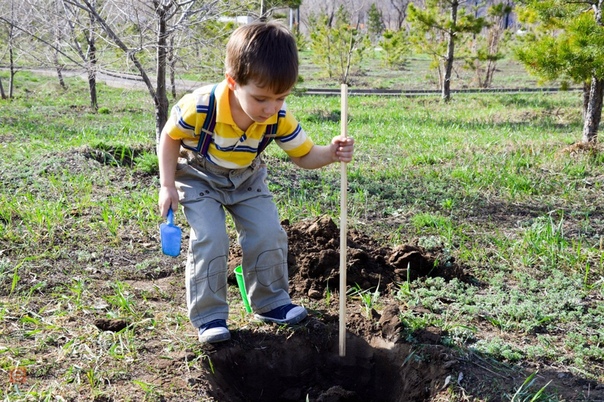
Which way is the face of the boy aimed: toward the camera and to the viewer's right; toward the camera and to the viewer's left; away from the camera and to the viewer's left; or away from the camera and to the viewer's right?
toward the camera and to the viewer's right

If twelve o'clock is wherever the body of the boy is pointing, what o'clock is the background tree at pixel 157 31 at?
The background tree is roughly at 7 o'clock from the boy.

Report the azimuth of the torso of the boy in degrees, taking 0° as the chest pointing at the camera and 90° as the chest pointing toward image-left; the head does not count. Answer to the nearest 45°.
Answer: approximately 315°

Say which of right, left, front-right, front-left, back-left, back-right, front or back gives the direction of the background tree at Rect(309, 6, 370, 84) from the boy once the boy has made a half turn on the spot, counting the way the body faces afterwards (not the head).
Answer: front-right

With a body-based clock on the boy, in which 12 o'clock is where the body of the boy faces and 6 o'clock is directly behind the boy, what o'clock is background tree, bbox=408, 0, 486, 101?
The background tree is roughly at 8 o'clock from the boy.

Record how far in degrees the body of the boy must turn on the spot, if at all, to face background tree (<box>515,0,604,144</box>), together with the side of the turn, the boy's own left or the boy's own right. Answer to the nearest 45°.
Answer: approximately 90° to the boy's own left
